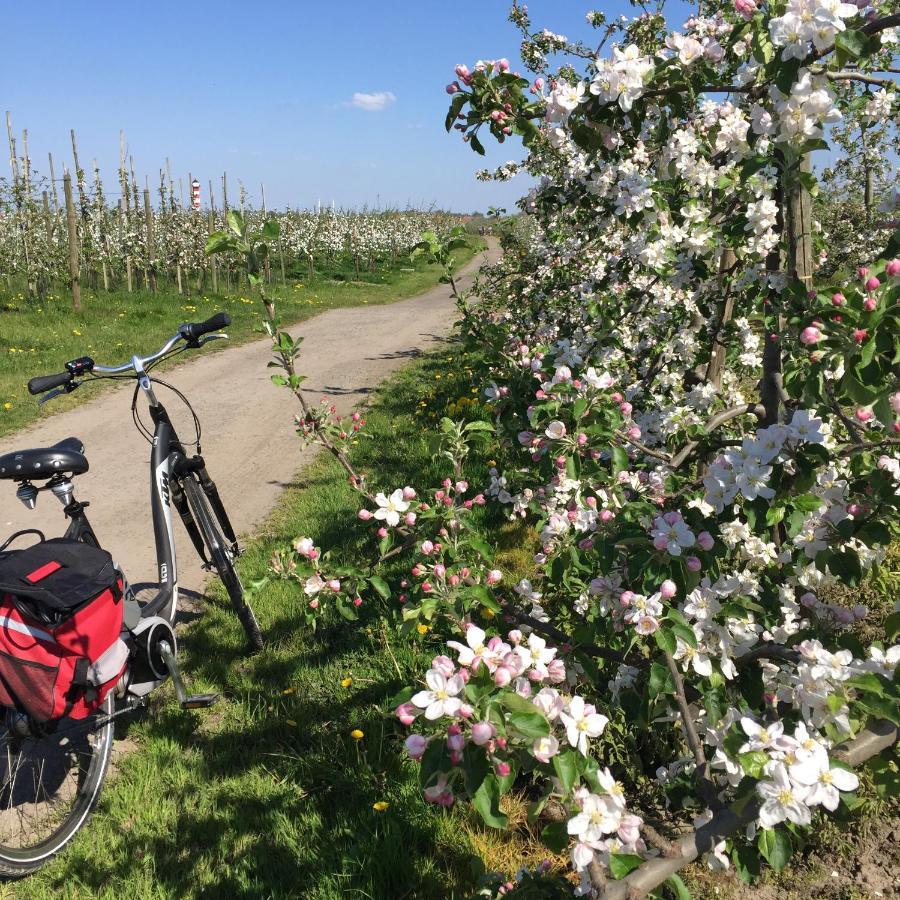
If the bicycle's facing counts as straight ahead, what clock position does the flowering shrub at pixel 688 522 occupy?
The flowering shrub is roughly at 3 o'clock from the bicycle.

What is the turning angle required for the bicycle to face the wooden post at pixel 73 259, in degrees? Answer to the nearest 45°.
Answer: approximately 45° to its left

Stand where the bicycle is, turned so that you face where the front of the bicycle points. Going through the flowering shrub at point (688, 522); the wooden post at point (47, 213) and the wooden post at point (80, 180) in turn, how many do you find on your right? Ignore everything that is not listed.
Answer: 1

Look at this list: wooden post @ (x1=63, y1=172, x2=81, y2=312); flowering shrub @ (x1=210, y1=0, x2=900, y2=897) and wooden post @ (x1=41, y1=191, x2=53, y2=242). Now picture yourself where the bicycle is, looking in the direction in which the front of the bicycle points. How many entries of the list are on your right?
1

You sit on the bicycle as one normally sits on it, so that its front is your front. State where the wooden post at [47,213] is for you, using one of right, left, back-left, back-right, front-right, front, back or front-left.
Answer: front-left

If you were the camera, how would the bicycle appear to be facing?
facing away from the viewer and to the right of the viewer
